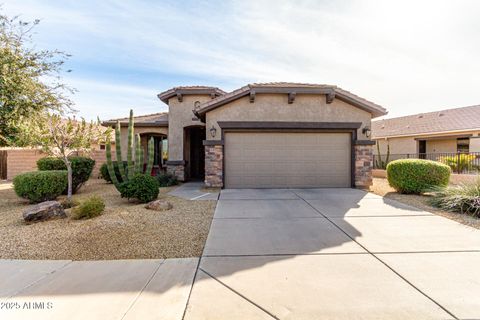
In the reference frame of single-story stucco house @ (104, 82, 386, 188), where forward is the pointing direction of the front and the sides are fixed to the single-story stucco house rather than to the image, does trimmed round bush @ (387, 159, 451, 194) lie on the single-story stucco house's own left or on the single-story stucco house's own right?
on the single-story stucco house's own left

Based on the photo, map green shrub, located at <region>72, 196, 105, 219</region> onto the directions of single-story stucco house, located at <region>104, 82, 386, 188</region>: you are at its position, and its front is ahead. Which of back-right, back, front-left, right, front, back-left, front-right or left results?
front-right

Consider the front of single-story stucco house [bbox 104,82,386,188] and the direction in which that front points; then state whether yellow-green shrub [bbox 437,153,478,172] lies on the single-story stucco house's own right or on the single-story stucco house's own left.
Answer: on the single-story stucco house's own left

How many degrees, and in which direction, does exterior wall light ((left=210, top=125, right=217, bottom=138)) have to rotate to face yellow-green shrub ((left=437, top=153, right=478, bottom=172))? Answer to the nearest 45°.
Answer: approximately 90° to its left

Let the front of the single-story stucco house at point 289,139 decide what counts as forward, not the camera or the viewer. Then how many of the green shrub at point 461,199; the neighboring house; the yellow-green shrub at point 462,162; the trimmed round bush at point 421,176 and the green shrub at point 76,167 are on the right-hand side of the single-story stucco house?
1

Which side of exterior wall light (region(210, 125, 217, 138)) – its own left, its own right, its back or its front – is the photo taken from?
front

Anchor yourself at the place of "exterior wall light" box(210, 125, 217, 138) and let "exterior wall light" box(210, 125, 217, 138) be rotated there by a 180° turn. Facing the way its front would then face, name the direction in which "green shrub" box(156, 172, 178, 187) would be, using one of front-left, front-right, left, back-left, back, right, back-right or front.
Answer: front-left

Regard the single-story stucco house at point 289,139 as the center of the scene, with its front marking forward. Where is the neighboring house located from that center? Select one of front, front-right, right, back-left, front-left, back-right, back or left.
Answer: back-left

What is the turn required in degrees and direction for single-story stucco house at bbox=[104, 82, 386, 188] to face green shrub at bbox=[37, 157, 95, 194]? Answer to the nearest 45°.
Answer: approximately 90° to its right

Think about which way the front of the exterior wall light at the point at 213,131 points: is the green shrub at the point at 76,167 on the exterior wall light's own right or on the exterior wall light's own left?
on the exterior wall light's own right

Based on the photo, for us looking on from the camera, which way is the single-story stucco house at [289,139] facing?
facing the viewer

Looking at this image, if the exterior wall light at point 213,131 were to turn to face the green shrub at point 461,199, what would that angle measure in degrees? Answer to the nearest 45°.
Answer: approximately 45° to its left
